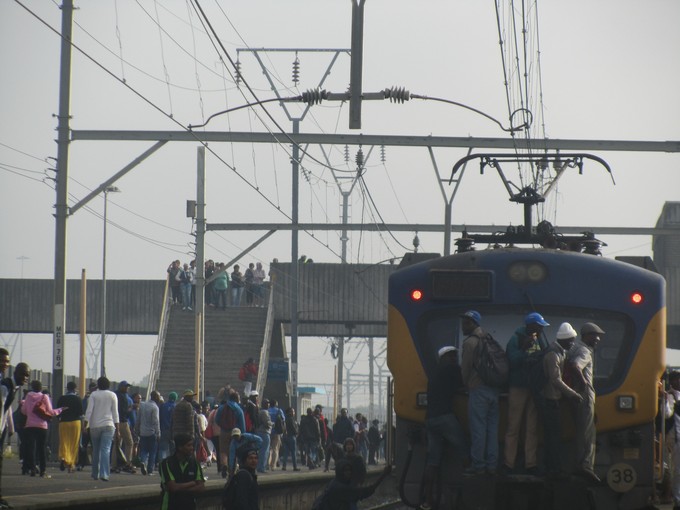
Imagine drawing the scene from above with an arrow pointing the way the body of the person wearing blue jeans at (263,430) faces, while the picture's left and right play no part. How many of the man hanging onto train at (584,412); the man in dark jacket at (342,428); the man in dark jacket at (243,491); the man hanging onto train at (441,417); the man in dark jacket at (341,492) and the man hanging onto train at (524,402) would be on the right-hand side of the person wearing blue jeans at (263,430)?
5

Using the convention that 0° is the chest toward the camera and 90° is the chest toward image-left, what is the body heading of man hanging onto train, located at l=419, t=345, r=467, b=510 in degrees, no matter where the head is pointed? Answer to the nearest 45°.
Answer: approximately 225°

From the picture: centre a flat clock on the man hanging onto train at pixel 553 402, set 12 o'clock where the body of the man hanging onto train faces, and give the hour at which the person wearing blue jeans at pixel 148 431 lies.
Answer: The person wearing blue jeans is roughly at 8 o'clock from the man hanging onto train.

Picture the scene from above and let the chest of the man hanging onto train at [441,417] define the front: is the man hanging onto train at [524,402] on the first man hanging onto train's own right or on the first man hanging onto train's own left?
on the first man hanging onto train's own right

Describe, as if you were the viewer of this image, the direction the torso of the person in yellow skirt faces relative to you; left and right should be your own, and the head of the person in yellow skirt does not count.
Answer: facing away from the viewer

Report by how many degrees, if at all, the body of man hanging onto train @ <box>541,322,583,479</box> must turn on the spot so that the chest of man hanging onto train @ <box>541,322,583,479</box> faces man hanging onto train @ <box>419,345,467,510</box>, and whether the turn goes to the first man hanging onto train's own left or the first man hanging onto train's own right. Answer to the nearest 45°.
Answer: approximately 135° to the first man hanging onto train's own left
